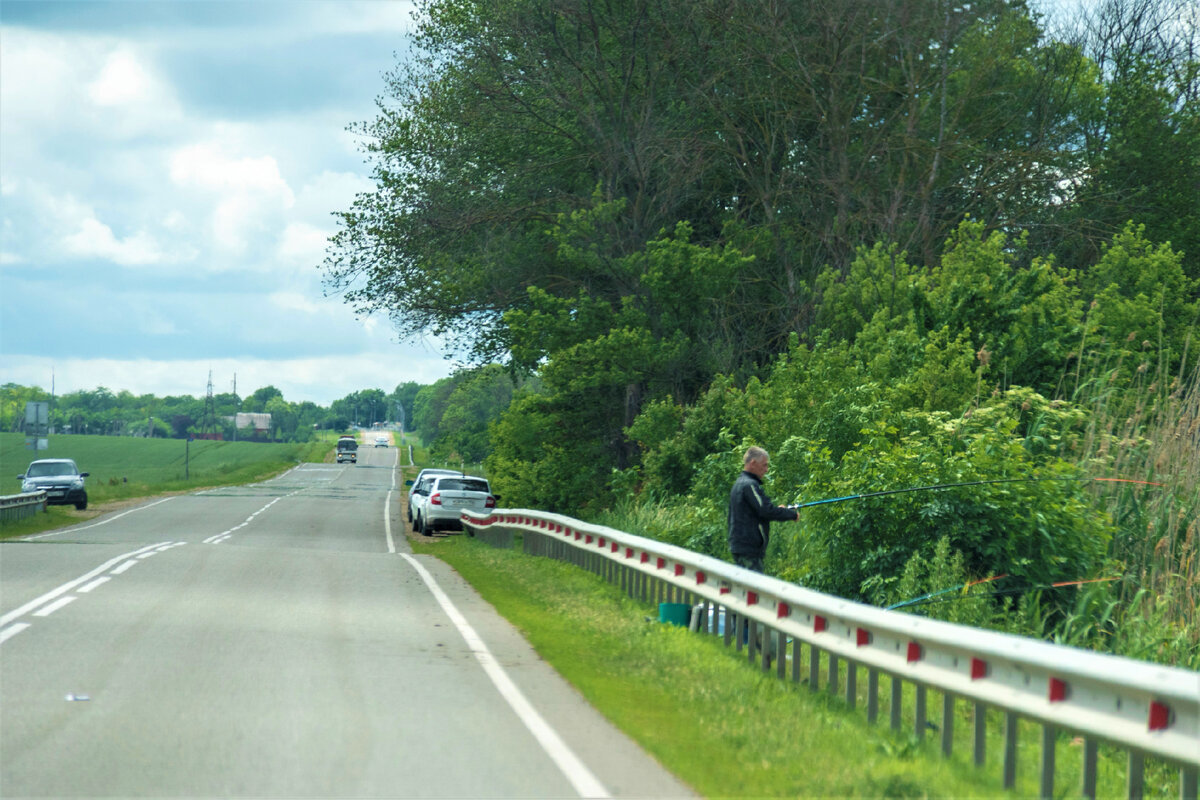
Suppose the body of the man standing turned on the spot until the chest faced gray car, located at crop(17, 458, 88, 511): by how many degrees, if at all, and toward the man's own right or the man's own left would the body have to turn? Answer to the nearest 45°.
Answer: approximately 135° to the man's own left

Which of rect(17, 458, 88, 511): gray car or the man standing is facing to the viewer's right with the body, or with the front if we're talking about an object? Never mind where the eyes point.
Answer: the man standing

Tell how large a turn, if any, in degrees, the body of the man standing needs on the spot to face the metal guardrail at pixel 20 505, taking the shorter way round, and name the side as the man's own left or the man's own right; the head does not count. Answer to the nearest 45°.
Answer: approximately 135° to the man's own left

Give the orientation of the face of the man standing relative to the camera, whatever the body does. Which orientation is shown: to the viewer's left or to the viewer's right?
to the viewer's right

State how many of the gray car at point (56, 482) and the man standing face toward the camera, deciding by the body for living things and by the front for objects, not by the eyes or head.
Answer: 1

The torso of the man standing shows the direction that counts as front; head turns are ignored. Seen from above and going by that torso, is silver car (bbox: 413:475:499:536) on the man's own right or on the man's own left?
on the man's own left

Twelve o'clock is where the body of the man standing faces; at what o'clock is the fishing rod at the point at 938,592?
The fishing rod is roughly at 12 o'clock from the man standing.

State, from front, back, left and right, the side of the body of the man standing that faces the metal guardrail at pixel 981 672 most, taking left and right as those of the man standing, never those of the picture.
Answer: right

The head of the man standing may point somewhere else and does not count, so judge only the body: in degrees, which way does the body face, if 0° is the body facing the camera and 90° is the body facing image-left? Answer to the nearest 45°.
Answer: approximately 270°
